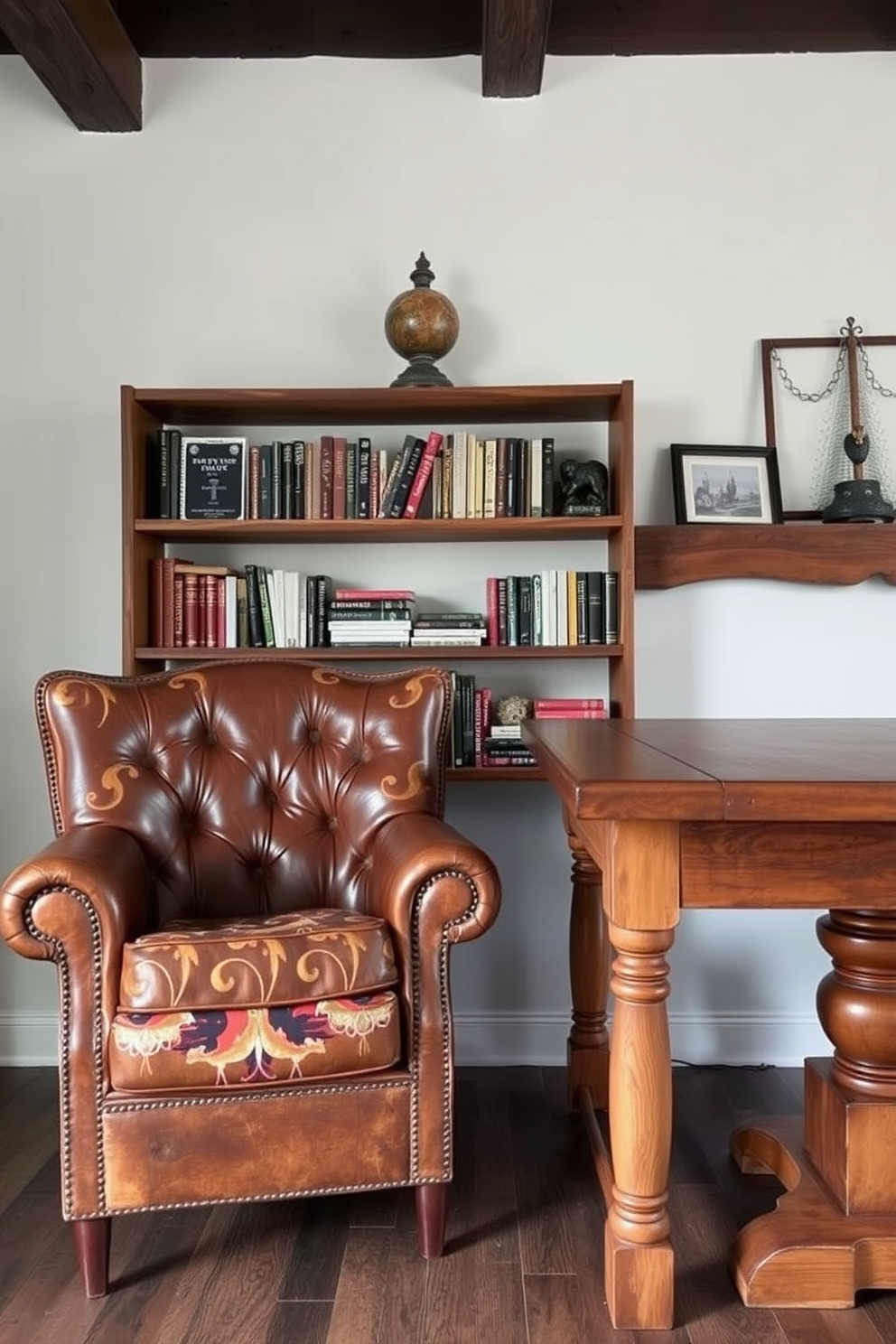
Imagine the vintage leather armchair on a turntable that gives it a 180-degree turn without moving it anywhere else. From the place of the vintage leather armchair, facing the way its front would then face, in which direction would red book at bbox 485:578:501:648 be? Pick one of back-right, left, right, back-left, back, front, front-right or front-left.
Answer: front-right

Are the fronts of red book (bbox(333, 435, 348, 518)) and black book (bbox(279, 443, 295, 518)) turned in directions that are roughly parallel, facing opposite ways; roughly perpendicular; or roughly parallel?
roughly parallel

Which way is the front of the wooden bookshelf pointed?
toward the camera

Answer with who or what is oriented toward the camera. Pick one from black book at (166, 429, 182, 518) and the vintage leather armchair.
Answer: the vintage leather armchair
